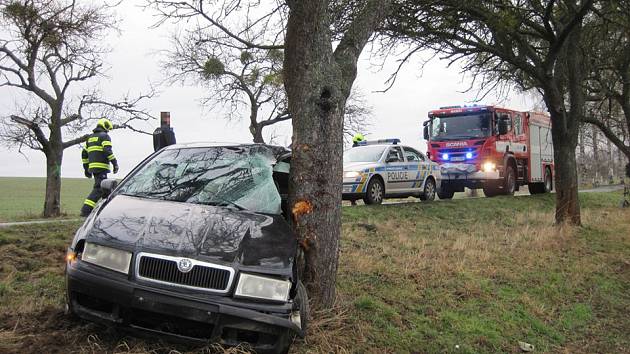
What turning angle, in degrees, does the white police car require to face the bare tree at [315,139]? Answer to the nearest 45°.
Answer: approximately 45° to its left

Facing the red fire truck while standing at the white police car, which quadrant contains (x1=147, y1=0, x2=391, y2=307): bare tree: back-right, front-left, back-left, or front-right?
back-right

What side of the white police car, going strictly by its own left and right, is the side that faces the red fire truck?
back

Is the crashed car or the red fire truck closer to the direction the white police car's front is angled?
the crashed car

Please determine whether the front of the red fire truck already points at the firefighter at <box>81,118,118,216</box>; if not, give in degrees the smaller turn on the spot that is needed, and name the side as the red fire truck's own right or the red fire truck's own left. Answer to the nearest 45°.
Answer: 0° — it already faces them

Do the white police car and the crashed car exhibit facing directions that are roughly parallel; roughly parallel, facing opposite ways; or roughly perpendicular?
roughly perpendicular
